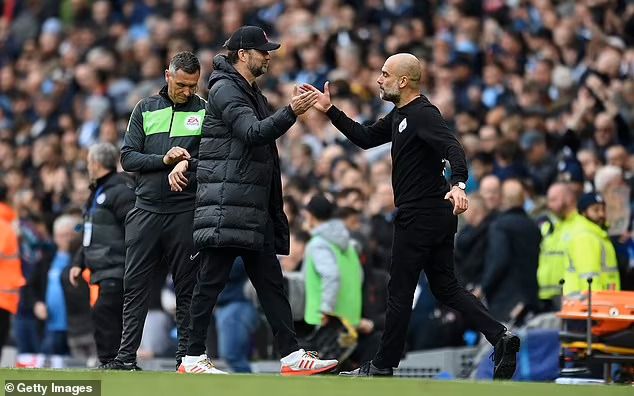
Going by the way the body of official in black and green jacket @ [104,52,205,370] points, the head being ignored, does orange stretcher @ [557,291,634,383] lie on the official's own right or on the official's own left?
on the official's own left

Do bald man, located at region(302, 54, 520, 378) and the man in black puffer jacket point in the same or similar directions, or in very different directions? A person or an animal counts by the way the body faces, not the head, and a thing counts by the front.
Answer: very different directions

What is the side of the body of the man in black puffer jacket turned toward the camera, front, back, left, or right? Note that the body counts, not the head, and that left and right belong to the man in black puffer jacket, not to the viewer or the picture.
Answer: right

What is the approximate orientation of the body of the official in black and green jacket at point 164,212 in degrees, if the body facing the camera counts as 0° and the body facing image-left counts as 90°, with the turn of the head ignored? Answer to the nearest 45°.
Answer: approximately 0°

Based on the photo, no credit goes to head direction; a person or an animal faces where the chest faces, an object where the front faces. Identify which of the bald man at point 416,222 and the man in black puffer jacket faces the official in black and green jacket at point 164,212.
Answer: the bald man

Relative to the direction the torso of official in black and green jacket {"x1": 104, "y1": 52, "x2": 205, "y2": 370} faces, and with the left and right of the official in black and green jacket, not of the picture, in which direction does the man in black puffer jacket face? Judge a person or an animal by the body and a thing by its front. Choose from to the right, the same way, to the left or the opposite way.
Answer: to the left

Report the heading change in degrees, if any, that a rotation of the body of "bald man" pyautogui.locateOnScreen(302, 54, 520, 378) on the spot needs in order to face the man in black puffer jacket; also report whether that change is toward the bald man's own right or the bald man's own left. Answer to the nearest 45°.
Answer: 0° — they already face them

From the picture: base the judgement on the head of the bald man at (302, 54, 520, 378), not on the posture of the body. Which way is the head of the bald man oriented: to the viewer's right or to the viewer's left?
to the viewer's left

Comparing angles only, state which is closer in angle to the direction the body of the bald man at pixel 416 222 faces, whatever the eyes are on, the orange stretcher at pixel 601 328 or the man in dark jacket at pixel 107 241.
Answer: the man in dark jacket

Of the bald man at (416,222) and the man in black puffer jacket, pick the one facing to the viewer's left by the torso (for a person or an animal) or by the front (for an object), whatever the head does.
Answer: the bald man
